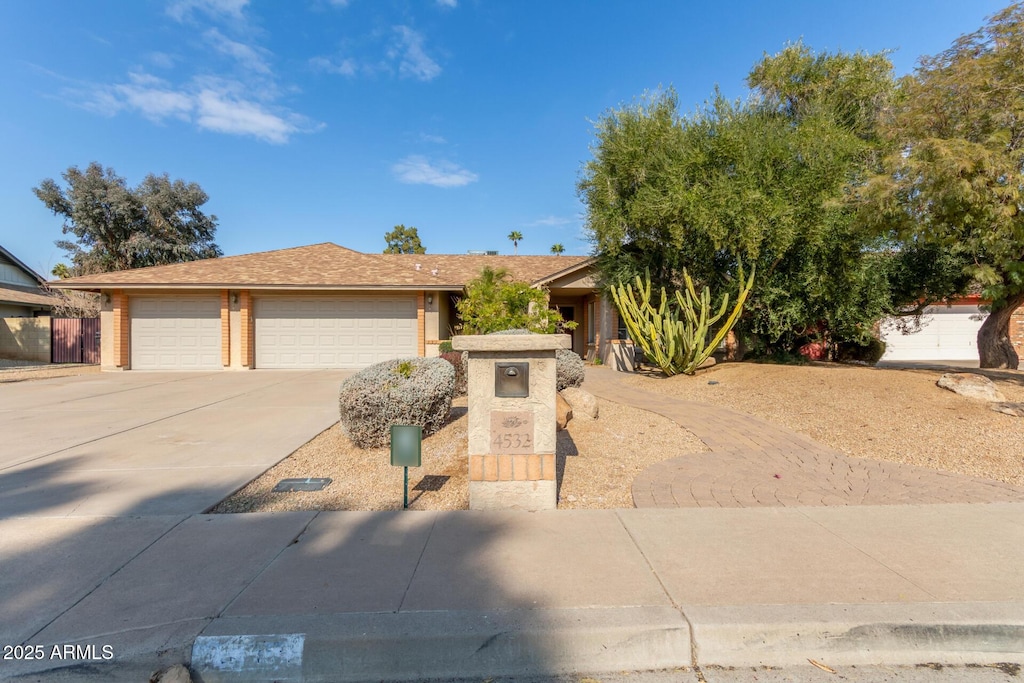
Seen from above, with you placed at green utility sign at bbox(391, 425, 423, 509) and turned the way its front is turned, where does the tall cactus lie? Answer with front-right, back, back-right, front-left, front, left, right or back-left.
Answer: back-left

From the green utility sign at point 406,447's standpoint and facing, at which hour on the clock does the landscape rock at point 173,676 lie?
The landscape rock is roughly at 1 o'clock from the green utility sign.

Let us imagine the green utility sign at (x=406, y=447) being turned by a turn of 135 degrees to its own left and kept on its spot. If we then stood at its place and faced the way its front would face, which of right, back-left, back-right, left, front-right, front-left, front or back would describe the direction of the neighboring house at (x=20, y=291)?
left

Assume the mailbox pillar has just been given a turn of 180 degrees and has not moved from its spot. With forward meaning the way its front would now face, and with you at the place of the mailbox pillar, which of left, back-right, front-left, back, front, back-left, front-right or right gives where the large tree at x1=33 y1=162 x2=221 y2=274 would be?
front-left

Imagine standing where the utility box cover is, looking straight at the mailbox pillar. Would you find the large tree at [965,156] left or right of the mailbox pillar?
left

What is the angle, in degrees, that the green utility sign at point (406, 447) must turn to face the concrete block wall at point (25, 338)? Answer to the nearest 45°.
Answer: approximately 135° to its right

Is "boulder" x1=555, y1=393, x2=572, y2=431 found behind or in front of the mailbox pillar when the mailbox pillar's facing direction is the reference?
behind

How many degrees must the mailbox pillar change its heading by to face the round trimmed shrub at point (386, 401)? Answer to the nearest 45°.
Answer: approximately 135° to its right

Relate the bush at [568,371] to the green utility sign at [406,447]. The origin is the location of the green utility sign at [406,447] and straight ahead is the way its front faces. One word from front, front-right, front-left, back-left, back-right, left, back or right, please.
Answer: back-left

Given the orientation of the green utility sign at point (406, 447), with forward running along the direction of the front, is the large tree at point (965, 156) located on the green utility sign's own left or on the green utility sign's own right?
on the green utility sign's own left

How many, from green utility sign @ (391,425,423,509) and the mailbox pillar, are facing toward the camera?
2

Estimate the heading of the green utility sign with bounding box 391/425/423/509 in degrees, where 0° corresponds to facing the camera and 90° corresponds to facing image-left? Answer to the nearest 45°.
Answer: approximately 0°

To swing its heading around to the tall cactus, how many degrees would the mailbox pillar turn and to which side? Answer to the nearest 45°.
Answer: approximately 135° to its left
